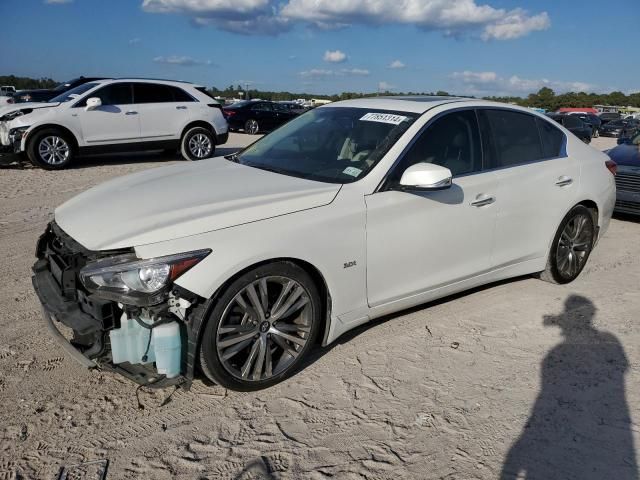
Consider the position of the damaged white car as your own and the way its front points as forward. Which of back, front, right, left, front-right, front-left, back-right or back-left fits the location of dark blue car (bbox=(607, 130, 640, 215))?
back

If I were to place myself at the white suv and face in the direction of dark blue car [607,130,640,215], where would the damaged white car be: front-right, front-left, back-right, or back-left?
front-right

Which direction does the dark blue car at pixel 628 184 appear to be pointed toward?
toward the camera

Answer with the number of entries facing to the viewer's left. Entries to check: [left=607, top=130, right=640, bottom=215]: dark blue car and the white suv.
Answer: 1

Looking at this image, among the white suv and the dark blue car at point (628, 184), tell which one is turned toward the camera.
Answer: the dark blue car

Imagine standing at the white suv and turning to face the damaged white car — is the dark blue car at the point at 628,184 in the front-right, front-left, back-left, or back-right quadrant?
front-left

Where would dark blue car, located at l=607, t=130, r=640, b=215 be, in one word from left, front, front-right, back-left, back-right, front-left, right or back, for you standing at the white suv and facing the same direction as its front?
back-left

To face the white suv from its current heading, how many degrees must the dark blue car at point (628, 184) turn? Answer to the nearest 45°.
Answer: approximately 90° to its right

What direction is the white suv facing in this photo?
to the viewer's left

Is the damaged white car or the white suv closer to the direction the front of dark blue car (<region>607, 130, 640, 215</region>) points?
the damaged white car

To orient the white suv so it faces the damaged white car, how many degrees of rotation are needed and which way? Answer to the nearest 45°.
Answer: approximately 90° to its left
